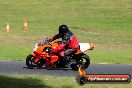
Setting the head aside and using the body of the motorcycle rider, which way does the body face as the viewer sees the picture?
to the viewer's left

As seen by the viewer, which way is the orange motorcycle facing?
to the viewer's left
